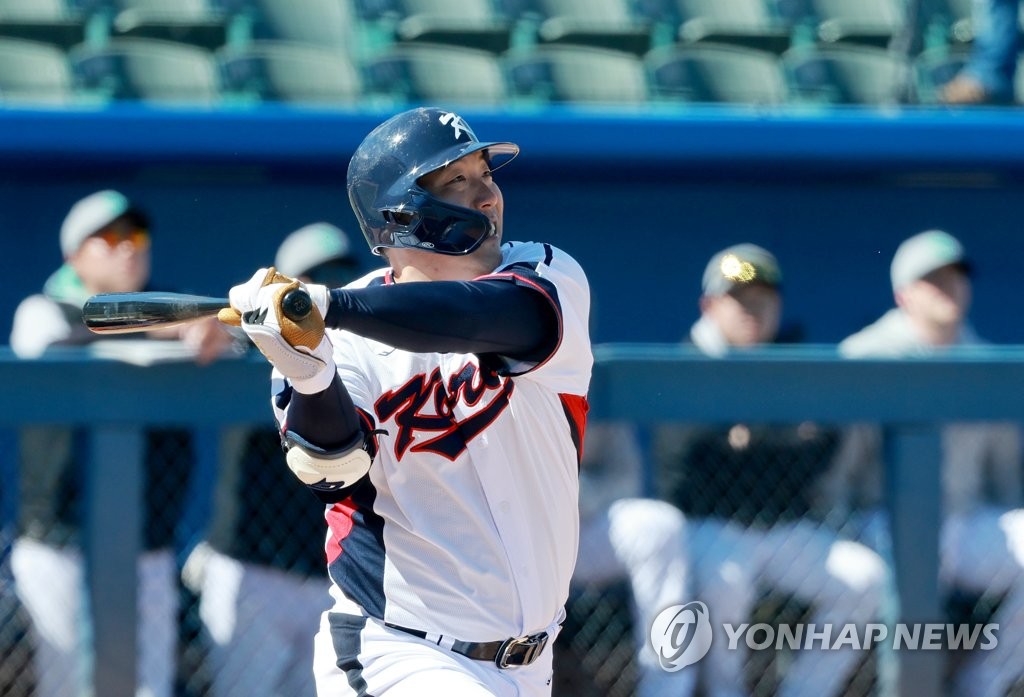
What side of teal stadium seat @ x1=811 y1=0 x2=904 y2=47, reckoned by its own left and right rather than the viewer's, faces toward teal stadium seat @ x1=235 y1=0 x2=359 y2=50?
right

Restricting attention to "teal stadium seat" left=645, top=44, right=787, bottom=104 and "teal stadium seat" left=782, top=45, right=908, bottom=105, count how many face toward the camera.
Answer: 2

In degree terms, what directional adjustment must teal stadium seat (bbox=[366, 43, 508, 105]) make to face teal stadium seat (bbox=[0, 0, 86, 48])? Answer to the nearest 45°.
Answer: approximately 90° to its right

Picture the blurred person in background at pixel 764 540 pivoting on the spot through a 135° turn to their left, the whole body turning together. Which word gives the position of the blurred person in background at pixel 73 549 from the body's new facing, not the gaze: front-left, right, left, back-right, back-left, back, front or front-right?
back-left

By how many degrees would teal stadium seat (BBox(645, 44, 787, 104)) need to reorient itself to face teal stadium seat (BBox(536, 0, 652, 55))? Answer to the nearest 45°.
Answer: approximately 135° to its right

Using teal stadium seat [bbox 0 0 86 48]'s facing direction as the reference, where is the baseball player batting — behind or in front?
in front

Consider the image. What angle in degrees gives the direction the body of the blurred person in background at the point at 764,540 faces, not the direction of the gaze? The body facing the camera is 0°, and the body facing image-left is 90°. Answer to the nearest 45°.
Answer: approximately 0°

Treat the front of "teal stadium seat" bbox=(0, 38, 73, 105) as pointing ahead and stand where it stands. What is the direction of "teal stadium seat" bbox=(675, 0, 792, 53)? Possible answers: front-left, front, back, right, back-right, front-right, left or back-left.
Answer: left

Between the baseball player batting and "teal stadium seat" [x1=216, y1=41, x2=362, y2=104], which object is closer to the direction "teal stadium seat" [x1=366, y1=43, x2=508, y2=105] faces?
the baseball player batting
